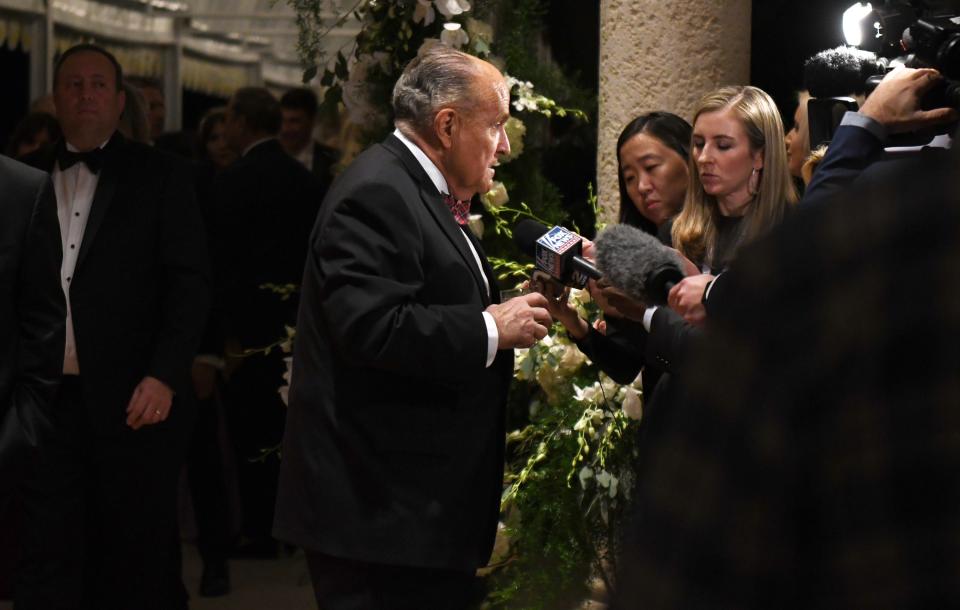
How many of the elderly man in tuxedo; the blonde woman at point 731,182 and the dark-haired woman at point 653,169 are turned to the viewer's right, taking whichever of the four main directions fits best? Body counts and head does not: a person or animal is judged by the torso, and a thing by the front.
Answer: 1

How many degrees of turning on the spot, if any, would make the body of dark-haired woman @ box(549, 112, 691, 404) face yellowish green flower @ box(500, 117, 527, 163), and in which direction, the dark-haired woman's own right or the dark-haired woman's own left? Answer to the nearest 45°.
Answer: approximately 90° to the dark-haired woman's own right

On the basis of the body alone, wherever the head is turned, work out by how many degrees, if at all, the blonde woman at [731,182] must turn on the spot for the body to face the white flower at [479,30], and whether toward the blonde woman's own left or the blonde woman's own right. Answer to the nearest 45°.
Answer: approximately 90° to the blonde woman's own right

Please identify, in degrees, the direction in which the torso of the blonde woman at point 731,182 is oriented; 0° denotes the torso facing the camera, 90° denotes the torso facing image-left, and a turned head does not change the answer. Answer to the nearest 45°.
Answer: approximately 45°

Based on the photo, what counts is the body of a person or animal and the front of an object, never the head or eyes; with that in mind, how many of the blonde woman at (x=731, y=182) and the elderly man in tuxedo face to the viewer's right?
1

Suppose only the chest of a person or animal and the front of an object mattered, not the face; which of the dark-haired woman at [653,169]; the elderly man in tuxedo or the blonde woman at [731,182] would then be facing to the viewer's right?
the elderly man in tuxedo

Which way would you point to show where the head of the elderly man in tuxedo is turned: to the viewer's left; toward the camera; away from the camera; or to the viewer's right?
to the viewer's right

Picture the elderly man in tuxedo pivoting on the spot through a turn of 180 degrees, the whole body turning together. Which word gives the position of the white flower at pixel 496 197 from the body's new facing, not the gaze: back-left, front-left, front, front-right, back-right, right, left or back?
right

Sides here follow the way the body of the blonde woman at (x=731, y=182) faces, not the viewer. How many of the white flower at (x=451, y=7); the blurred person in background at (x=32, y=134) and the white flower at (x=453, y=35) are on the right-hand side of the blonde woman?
3

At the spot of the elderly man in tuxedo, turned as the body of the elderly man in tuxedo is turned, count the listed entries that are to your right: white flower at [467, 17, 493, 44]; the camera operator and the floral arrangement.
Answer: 1

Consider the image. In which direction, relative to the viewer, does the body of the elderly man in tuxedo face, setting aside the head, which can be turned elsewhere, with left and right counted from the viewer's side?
facing to the right of the viewer

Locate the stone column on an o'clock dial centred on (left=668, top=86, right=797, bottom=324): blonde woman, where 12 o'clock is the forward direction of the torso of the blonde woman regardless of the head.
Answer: The stone column is roughly at 4 o'clock from the blonde woman.

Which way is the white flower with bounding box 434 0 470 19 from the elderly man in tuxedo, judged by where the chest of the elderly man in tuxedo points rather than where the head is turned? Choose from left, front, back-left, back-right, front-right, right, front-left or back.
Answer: left
